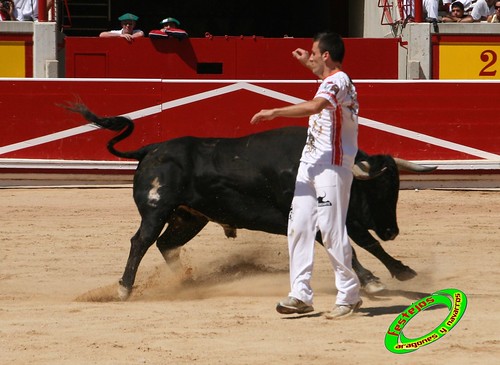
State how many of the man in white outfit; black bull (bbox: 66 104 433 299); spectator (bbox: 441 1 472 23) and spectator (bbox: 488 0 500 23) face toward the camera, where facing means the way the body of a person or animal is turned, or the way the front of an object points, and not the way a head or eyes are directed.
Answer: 2

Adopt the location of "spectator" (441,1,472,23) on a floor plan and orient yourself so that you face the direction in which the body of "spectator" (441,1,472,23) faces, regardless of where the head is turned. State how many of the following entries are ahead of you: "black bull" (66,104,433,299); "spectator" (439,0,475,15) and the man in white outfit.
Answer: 2

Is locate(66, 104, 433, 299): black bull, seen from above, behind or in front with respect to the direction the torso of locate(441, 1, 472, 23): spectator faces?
in front

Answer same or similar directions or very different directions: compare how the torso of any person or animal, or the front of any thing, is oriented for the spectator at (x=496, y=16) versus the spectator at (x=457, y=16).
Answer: same or similar directions

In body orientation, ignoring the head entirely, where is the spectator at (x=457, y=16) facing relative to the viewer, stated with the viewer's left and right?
facing the viewer

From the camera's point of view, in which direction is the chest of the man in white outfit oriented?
to the viewer's left

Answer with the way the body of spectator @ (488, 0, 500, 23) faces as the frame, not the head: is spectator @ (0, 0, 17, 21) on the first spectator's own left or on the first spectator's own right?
on the first spectator's own right

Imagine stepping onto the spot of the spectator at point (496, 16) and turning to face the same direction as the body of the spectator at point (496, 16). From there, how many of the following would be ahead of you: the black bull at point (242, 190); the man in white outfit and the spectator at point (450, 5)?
2

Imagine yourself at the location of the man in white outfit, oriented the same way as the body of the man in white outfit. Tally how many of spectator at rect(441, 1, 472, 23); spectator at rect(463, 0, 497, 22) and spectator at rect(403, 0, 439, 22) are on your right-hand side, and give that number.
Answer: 3

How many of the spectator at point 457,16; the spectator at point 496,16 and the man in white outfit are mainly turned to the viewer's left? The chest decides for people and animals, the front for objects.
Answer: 1

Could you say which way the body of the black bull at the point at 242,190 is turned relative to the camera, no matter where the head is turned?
to the viewer's right

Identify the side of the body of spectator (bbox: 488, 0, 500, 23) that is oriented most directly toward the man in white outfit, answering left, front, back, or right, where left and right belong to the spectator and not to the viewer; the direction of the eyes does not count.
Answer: front

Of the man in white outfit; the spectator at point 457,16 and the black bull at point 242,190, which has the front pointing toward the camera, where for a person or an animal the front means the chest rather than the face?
the spectator
